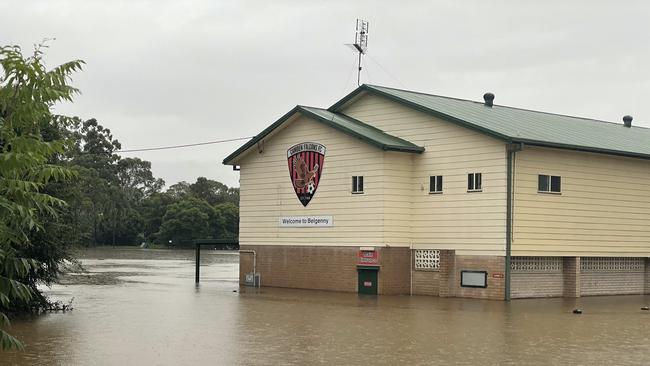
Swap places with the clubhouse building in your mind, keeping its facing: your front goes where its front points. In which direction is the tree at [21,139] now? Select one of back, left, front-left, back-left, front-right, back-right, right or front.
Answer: front-left

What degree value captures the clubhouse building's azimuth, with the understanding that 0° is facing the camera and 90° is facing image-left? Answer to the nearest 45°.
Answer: approximately 45°
